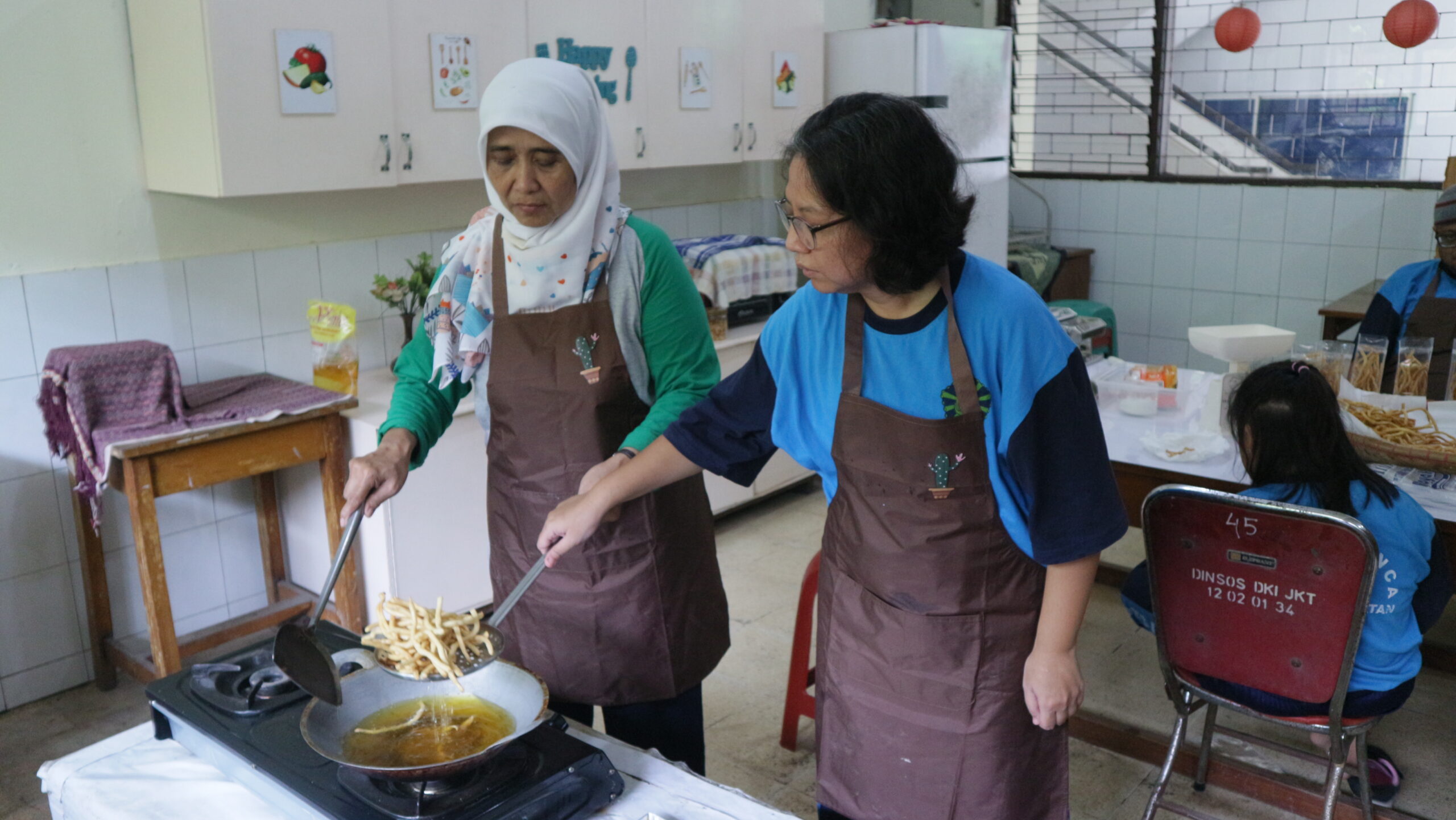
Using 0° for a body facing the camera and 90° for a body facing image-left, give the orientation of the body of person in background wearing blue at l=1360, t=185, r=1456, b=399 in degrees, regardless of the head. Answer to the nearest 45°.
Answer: approximately 0°

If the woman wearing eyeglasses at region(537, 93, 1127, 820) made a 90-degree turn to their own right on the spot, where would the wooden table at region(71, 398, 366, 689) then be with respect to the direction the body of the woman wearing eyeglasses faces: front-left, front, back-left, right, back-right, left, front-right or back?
front

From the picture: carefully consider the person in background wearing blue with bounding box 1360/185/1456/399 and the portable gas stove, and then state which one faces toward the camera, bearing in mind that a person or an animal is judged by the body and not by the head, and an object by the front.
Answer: the person in background wearing blue

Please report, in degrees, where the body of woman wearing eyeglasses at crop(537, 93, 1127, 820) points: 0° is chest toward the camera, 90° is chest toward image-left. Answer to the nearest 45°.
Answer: approximately 45°

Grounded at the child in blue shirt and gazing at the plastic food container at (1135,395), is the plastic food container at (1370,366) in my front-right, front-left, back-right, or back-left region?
front-right

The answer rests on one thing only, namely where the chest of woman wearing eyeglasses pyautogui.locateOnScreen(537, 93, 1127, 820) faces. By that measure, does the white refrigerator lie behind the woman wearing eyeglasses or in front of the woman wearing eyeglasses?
behind

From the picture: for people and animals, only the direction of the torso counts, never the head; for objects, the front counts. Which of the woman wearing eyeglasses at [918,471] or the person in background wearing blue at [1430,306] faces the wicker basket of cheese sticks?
the person in background wearing blue

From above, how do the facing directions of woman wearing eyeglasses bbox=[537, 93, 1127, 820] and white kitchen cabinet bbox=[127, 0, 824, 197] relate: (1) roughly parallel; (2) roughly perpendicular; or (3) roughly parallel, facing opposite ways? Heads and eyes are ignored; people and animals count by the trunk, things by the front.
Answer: roughly perpendicular

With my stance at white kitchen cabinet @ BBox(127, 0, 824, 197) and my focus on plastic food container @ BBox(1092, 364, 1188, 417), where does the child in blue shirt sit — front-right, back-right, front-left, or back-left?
front-right

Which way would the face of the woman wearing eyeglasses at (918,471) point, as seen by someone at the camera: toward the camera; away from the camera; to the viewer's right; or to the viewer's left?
to the viewer's left

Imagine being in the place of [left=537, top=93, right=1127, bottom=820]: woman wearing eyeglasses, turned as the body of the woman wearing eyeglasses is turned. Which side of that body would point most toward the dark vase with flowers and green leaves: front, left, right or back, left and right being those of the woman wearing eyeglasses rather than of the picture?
right

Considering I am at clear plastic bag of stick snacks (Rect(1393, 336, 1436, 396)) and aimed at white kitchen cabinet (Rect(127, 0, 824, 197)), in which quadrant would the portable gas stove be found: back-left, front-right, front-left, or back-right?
front-left

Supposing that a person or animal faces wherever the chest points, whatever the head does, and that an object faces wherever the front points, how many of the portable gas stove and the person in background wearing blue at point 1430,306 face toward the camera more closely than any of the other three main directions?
1
